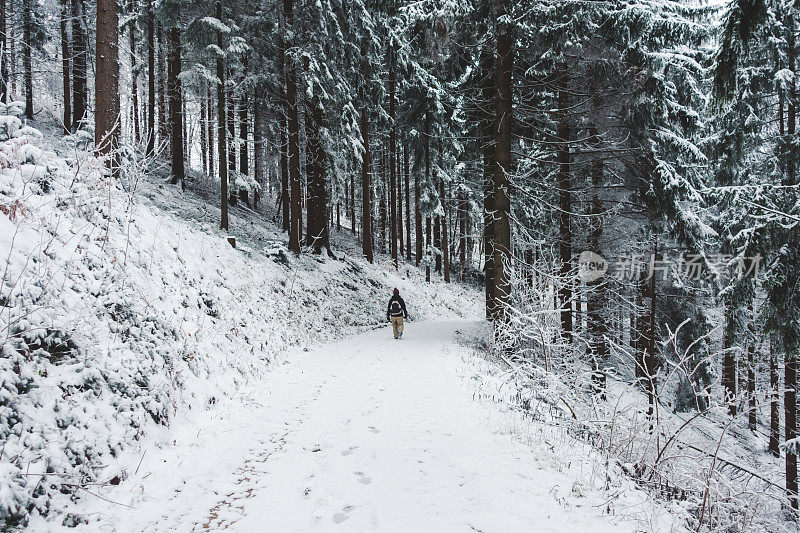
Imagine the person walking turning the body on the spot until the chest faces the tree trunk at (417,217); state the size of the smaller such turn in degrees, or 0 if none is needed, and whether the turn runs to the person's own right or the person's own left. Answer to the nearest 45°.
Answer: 0° — they already face it

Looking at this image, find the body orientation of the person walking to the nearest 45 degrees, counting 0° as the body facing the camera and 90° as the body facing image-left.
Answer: approximately 180°
